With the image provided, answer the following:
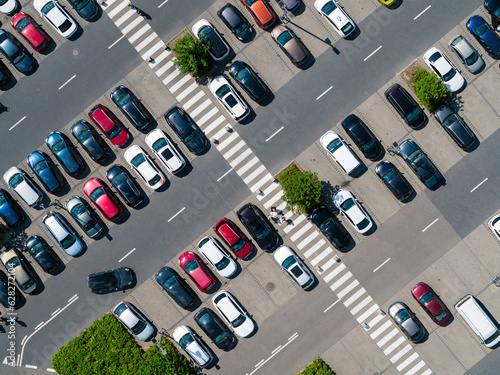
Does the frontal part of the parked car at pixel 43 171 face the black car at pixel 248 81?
no

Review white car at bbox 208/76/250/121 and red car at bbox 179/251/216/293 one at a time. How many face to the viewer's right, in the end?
0

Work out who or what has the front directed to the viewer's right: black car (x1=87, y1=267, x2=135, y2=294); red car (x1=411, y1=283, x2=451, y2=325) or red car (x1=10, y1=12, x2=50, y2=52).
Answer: the black car

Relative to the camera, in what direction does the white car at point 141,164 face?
facing away from the viewer and to the left of the viewer

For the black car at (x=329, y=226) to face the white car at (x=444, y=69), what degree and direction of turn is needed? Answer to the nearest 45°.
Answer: approximately 135° to its right

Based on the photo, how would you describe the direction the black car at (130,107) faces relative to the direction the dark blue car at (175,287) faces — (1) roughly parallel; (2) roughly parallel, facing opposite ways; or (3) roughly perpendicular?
roughly parallel

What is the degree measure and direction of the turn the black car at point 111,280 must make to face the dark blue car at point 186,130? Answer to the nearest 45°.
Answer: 0° — it already faces it

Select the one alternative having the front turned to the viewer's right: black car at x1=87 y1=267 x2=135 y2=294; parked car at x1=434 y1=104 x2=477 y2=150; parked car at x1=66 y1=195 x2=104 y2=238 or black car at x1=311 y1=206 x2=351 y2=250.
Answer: black car at x1=87 y1=267 x2=135 y2=294

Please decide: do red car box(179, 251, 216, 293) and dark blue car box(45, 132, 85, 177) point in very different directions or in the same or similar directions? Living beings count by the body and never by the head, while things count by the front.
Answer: same or similar directions

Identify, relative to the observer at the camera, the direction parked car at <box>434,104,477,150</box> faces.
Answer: facing away from the viewer and to the left of the viewer

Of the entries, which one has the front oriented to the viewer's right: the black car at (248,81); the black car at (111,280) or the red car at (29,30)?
the black car at (111,280)

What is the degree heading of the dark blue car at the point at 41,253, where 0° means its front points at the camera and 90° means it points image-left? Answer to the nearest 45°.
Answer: approximately 135°

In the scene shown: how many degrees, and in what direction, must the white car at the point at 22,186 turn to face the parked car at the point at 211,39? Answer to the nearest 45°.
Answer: approximately 135° to its right
